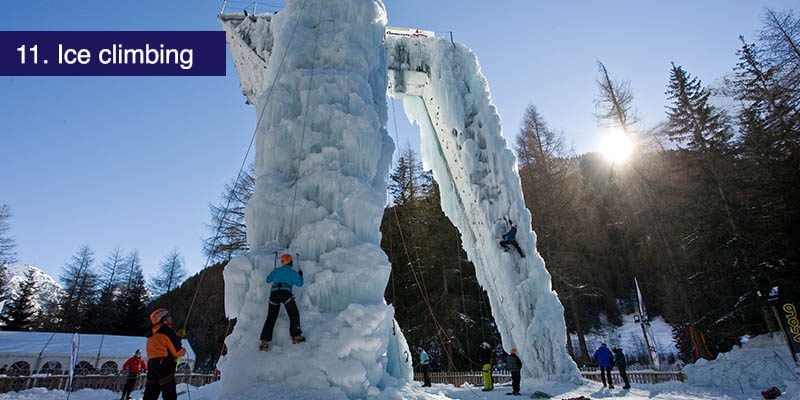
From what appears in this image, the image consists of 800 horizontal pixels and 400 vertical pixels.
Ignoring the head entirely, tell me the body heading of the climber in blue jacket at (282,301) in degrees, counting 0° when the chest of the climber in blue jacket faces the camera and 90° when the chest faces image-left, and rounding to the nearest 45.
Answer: approximately 180°

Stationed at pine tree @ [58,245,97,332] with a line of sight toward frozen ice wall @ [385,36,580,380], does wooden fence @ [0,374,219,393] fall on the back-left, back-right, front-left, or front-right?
front-right

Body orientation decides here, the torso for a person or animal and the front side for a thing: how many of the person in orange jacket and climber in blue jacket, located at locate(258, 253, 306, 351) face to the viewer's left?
0

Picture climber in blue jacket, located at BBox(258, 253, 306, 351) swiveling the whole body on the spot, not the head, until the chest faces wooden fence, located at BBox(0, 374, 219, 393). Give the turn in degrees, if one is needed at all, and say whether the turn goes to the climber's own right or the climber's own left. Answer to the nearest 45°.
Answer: approximately 45° to the climber's own left

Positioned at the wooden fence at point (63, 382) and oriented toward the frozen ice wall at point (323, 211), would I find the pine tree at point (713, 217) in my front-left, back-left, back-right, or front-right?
front-left

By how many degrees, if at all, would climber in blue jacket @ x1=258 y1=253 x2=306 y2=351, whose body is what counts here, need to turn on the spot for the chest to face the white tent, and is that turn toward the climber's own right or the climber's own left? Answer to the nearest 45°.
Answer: approximately 45° to the climber's own left

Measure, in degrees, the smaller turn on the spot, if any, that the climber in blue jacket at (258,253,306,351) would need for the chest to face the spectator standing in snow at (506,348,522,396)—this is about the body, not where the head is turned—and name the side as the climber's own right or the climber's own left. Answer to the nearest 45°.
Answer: approximately 45° to the climber's own right

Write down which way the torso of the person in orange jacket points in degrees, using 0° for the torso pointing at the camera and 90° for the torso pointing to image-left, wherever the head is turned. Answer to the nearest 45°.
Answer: approximately 225°

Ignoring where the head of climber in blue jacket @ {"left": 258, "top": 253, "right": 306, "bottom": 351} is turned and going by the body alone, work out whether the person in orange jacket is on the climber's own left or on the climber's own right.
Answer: on the climber's own left

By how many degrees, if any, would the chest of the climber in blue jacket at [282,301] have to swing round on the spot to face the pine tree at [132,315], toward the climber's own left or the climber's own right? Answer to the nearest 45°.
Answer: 0° — they already face it
